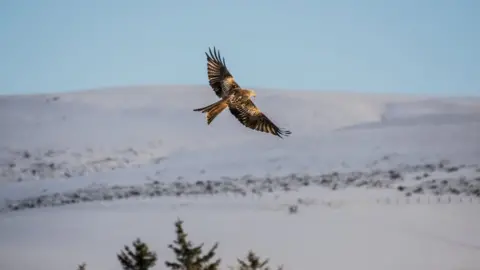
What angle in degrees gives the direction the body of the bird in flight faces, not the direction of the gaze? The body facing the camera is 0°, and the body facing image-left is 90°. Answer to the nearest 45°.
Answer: approximately 270°
